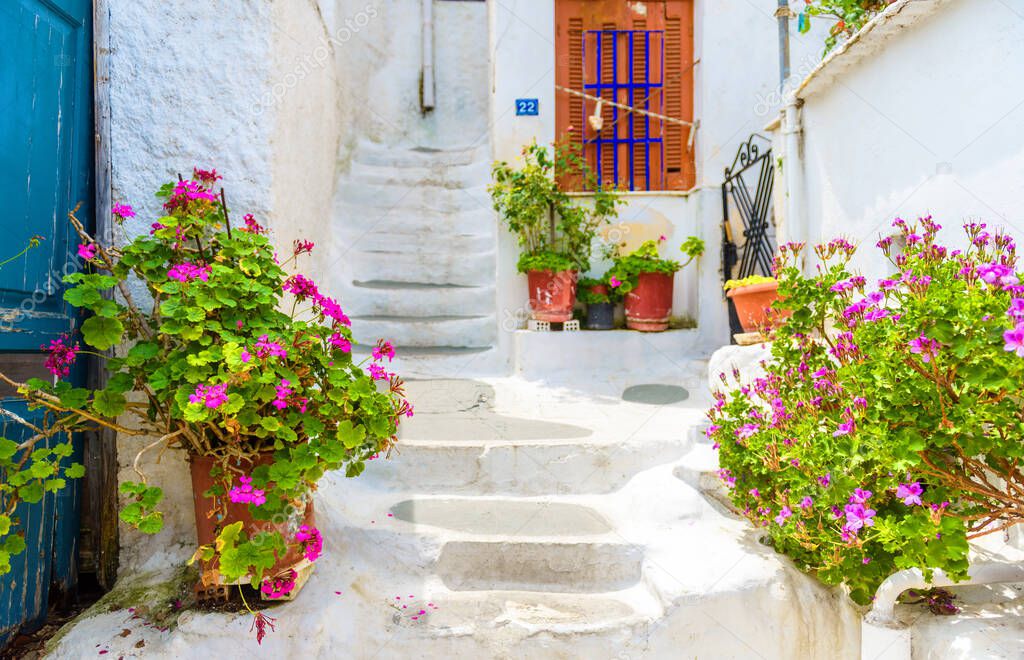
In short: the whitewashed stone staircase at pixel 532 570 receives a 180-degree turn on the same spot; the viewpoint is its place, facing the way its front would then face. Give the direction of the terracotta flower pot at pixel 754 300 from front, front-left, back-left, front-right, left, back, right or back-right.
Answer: front-right

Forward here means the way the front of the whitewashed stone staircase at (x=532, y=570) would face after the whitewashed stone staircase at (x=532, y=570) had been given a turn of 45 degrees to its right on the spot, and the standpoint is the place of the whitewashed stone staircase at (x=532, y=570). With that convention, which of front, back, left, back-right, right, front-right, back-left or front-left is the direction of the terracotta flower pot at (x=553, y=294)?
back-right

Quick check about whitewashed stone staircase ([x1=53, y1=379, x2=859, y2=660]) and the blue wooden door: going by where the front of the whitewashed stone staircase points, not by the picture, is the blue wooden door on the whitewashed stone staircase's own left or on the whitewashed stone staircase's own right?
on the whitewashed stone staircase's own right

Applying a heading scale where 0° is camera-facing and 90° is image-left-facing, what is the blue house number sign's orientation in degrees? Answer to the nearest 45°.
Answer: approximately 0°

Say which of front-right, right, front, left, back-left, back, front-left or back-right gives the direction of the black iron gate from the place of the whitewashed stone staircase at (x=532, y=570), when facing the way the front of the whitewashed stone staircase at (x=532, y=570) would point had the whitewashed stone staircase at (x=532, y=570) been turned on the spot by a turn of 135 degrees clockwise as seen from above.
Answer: right

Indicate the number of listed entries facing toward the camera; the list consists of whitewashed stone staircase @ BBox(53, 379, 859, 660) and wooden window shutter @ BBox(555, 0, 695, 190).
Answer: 2

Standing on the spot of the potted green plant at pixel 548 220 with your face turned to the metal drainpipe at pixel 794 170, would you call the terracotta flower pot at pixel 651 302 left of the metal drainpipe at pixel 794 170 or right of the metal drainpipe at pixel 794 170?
left
